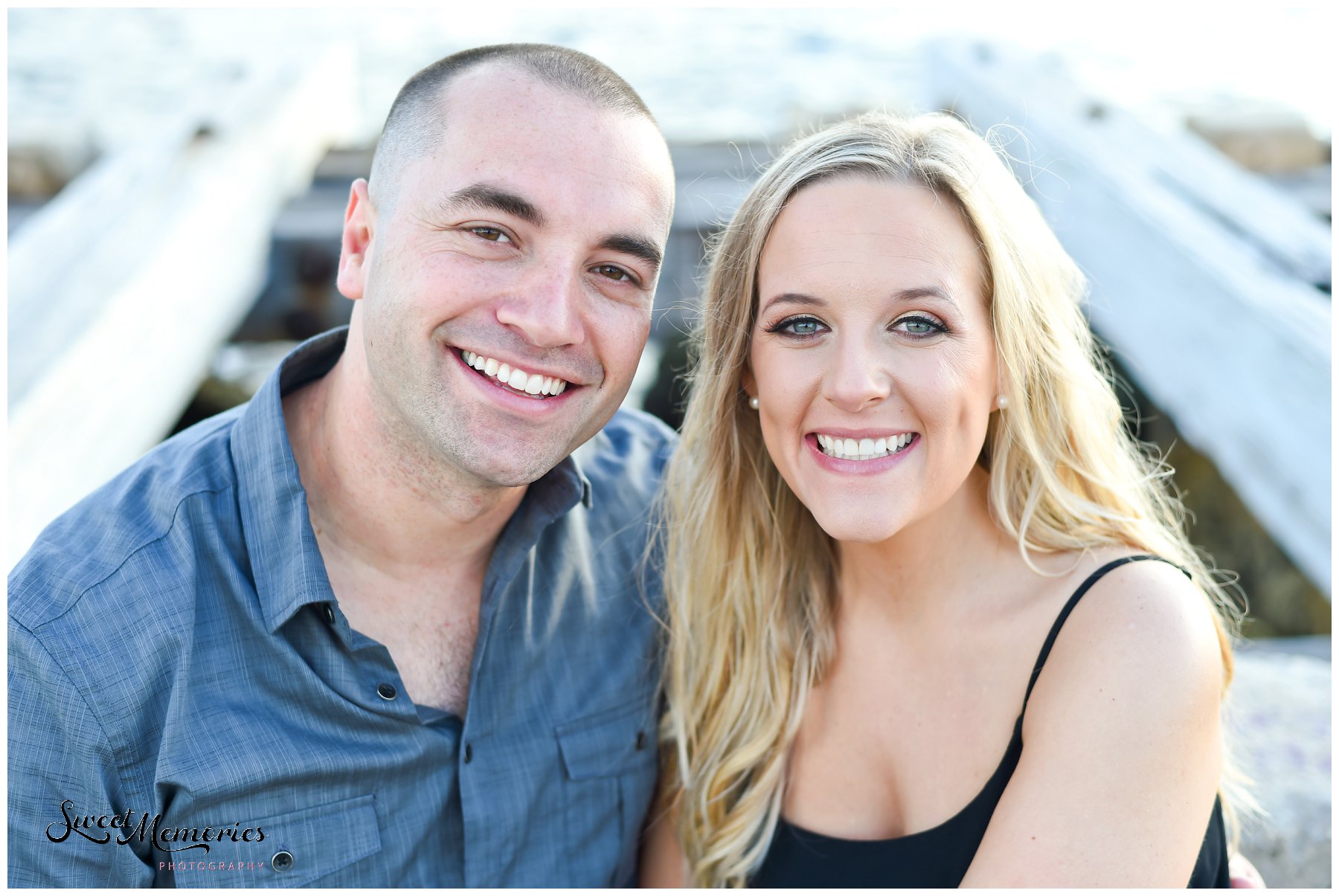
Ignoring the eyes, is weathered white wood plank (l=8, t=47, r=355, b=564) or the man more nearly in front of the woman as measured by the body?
the man

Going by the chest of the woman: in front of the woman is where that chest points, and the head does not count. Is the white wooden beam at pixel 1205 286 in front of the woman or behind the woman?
behind

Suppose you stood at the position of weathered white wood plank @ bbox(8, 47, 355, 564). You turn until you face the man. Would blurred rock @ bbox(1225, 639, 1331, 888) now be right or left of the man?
left

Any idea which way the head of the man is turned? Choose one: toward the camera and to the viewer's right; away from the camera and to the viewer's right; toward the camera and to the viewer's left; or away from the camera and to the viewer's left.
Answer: toward the camera and to the viewer's right

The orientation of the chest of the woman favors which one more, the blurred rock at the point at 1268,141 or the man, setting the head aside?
the man

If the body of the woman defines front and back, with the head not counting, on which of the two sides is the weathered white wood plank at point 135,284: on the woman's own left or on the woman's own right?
on the woman's own right

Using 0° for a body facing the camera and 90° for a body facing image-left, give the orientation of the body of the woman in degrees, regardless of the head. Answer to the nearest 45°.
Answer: approximately 45°

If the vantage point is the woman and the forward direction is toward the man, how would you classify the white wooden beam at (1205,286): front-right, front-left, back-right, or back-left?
back-right
